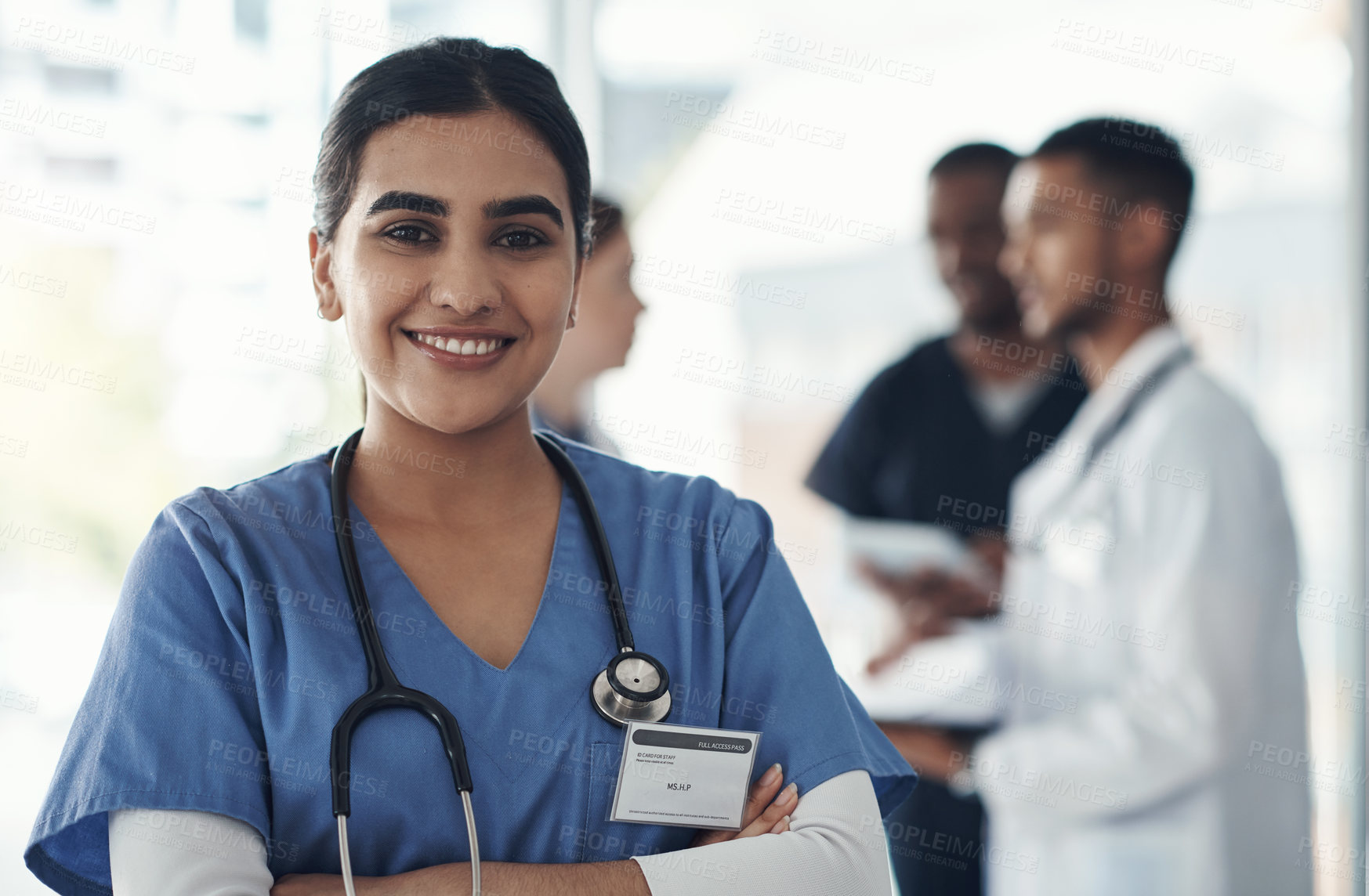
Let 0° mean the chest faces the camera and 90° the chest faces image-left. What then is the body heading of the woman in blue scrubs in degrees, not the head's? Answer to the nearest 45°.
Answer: approximately 0°

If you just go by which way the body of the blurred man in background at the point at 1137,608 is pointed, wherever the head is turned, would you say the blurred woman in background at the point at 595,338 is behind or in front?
in front

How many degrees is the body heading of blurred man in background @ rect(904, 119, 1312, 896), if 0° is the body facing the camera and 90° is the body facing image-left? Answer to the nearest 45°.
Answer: approximately 90°

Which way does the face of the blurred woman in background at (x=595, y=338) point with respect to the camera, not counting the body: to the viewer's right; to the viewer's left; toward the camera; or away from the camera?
to the viewer's right

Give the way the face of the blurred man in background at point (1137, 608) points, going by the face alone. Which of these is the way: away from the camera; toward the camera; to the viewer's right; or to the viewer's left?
to the viewer's left
